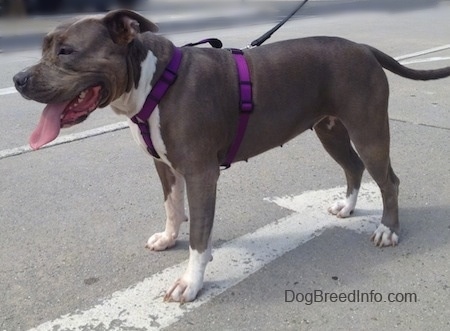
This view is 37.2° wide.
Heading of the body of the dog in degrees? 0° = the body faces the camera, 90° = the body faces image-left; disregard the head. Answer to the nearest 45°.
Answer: approximately 45°
